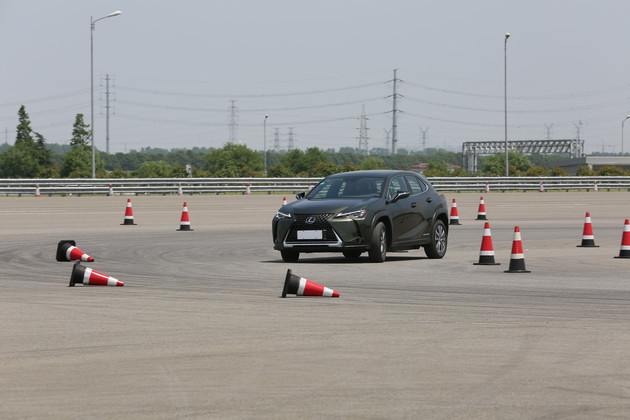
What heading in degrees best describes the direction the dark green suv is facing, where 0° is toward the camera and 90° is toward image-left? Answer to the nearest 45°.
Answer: approximately 45°

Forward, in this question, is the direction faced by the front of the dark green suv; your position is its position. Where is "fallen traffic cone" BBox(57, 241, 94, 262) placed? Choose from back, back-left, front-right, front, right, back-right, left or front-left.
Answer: front-right

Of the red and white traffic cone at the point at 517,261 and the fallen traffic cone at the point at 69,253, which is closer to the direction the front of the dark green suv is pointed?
the fallen traffic cone

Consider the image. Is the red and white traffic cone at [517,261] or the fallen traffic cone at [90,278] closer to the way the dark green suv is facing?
the fallen traffic cone

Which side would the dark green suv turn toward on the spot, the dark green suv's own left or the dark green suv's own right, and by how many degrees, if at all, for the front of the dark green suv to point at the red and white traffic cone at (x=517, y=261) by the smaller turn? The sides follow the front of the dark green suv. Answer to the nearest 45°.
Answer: approximately 90° to the dark green suv's own left

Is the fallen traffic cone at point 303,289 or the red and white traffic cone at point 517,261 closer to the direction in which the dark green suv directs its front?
the fallen traffic cone

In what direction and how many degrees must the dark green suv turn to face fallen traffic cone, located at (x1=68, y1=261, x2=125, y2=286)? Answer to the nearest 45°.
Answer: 0° — it already faces it

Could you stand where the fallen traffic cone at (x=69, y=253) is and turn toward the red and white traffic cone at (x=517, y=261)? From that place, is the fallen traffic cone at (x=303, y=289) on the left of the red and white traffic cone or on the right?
right
